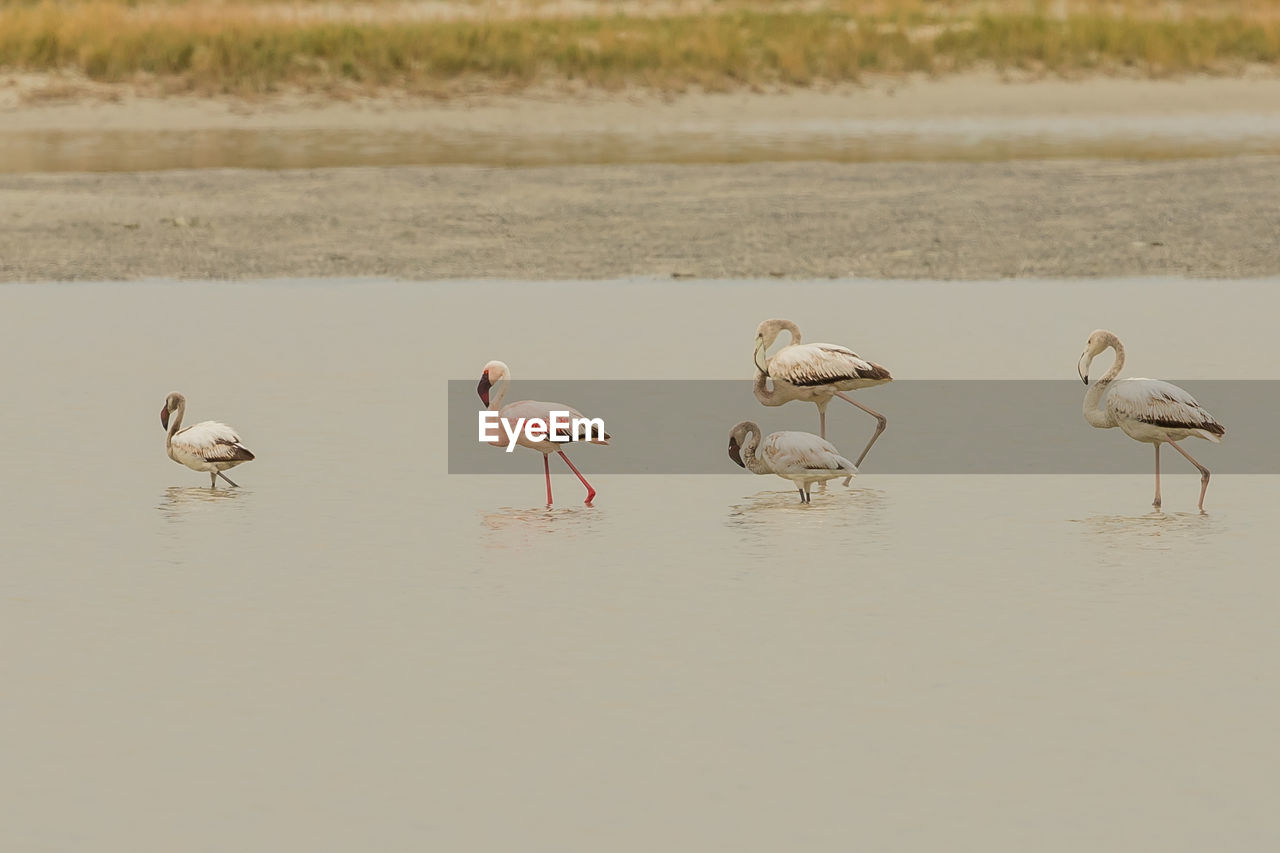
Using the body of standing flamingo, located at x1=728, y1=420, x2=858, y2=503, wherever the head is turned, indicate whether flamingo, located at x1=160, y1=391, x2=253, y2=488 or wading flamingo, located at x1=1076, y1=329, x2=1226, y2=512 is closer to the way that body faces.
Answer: the flamingo

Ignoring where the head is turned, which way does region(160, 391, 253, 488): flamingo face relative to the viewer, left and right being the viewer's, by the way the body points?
facing to the left of the viewer

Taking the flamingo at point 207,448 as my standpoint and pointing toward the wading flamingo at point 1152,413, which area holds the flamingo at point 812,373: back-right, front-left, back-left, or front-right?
front-left

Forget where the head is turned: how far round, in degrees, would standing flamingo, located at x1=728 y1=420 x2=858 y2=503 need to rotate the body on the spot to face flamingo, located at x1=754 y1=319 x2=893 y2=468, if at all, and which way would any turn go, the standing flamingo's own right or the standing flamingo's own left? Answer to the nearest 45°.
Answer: approximately 90° to the standing flamingo's own right

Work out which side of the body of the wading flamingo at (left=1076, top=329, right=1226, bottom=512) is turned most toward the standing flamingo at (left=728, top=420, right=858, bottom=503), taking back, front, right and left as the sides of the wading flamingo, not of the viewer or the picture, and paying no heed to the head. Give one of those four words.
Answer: front

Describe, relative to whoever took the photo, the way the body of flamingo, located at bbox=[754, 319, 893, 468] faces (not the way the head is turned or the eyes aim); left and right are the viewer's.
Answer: facing to the left of the viewer

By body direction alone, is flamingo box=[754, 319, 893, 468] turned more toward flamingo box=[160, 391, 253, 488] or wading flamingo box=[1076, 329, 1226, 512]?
the flamingo

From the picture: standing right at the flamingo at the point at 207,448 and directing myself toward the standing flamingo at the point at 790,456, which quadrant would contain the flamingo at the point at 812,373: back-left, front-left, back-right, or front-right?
front-left

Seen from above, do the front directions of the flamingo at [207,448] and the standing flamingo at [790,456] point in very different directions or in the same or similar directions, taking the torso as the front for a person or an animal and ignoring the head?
same or similar directions

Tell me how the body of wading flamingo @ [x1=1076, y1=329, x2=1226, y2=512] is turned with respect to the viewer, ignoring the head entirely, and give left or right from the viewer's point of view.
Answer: facing to the left of the viewer

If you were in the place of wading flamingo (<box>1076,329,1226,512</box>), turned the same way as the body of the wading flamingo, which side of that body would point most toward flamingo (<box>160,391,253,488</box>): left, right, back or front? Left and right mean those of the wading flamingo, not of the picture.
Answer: front

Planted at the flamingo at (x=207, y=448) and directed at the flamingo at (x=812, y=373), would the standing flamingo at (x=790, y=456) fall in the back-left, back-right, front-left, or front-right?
front-right

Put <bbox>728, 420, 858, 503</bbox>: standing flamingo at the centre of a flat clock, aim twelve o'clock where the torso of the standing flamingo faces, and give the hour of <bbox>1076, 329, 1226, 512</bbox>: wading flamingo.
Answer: The wading flamingo is roughly at 6 o'clock from the standing flamingo.

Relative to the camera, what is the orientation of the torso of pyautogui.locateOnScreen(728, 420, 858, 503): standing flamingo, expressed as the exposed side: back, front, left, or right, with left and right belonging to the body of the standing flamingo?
left

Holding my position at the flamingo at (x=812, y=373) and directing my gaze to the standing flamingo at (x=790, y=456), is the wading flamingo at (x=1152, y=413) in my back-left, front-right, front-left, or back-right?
front-left

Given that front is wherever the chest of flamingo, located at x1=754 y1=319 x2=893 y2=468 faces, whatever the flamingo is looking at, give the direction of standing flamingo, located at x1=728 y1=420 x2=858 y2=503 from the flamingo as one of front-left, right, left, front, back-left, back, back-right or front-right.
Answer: left

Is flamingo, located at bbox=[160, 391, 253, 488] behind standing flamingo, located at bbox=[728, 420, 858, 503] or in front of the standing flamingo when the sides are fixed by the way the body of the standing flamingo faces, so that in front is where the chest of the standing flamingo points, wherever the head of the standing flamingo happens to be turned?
in front

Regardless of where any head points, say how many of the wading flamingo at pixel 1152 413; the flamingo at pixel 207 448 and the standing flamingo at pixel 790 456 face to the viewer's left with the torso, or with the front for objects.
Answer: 3
